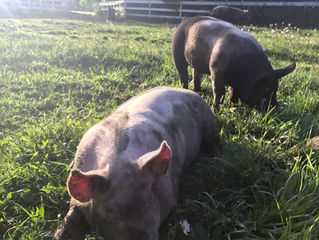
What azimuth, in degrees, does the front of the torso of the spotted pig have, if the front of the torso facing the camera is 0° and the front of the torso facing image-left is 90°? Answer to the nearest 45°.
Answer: approximately 45°

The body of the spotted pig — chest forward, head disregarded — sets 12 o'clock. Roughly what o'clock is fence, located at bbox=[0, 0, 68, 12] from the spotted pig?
The fence is roughly at 4 o'clock from the spotted pig.

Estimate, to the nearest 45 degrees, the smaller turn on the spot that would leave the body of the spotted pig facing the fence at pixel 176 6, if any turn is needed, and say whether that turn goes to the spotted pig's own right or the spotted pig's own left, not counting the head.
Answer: approximately 135° to the spotted pig's own right
